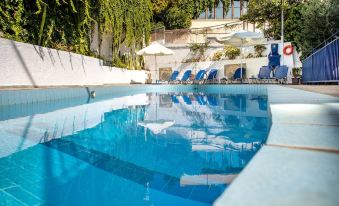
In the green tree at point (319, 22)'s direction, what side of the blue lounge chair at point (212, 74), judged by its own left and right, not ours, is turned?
left

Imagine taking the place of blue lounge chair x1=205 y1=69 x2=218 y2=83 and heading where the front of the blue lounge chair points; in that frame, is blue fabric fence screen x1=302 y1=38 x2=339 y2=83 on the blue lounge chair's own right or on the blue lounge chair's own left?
on the blue lounge chair's own left

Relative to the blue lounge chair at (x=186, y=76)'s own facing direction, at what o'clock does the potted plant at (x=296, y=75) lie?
The potted plant is roughly at 8 o'clock from the blue lounge chair.

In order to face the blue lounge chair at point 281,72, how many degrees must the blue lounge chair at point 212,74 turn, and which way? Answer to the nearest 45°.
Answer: approximately 90° to its left

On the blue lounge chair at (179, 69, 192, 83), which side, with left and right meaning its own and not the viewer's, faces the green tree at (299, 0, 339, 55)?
left

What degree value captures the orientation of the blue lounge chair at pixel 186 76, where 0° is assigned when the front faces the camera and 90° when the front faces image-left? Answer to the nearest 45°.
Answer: approximately 45°

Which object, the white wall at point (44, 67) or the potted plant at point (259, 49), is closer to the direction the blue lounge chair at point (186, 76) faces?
the white wall

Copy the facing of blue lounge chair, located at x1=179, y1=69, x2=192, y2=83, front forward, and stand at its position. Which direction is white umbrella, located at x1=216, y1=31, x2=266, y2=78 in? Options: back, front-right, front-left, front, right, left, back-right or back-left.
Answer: left

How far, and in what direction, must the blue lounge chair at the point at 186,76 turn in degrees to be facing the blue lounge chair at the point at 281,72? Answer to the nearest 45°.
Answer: approximately 90° to its left
